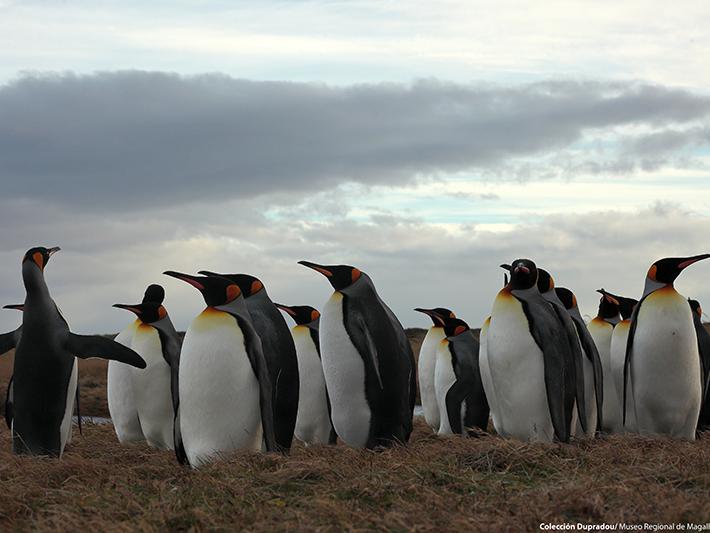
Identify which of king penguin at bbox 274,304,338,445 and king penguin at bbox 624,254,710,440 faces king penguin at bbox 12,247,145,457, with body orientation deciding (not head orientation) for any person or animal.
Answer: king penguin at bbox 274,304,338,445

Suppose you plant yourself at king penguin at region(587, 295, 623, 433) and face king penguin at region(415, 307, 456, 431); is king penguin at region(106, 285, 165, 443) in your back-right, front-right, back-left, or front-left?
front-left

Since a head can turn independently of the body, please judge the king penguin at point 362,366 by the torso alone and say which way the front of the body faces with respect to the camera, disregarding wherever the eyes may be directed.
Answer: to the viewer's left

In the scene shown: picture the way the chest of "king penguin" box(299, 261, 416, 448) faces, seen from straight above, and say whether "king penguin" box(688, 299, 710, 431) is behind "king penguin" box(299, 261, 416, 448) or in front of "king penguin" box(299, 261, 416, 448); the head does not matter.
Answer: behind

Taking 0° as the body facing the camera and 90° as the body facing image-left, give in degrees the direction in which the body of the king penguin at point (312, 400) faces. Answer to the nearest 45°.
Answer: approximately 45°

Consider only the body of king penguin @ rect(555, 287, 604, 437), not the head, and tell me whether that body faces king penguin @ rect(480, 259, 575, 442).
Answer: no

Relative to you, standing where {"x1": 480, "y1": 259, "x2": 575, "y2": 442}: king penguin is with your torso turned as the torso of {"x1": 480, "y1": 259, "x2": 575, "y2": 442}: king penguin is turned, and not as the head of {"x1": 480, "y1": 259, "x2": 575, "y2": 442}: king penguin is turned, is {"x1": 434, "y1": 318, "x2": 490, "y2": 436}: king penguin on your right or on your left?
on your right

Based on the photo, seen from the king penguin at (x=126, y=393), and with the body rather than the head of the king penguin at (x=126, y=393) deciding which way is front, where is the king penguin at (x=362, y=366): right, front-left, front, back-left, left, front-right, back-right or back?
left

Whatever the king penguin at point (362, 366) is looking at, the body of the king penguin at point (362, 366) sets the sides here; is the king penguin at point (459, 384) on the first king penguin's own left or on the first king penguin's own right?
on the first king penguin's own right

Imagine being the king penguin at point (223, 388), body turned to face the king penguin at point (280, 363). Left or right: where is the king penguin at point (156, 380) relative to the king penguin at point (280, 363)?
left

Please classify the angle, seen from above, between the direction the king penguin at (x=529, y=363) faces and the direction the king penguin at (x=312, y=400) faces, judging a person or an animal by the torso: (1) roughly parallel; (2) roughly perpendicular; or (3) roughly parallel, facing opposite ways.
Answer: roughly parallel

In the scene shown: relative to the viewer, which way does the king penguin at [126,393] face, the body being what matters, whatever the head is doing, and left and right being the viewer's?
facing the viewer and to the left of the viewer
